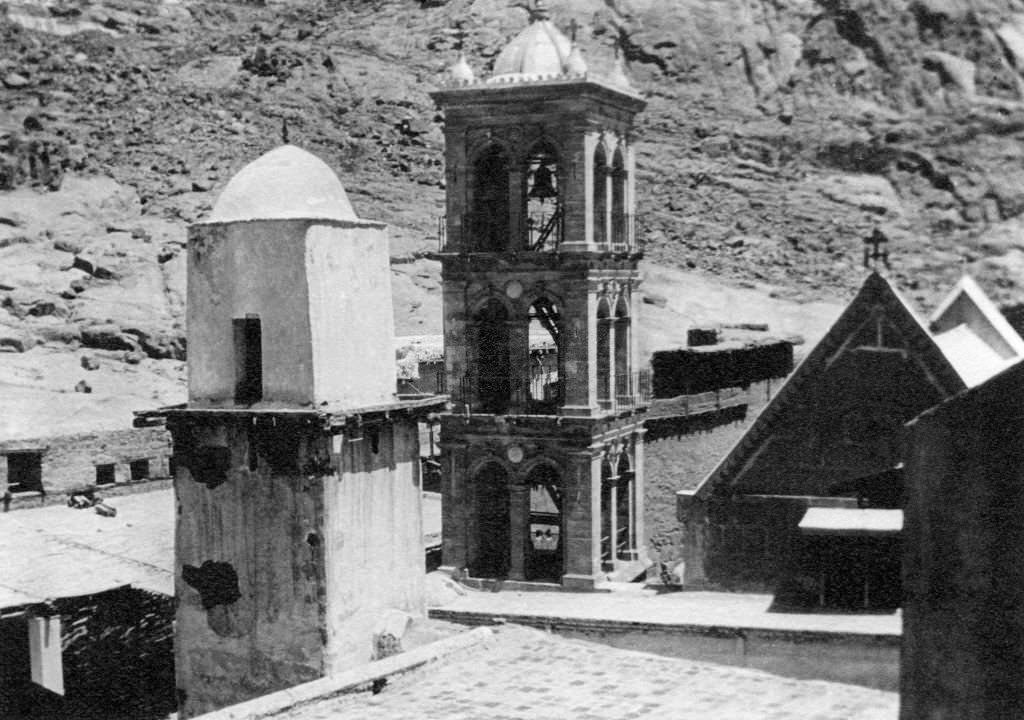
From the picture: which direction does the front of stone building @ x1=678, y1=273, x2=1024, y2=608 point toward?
toward the camera

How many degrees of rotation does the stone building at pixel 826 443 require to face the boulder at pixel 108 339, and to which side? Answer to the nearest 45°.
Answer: approximately 135° to its right

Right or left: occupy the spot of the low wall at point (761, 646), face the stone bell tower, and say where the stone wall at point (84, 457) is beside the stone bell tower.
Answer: left

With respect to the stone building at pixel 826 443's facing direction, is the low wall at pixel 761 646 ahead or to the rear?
ahead

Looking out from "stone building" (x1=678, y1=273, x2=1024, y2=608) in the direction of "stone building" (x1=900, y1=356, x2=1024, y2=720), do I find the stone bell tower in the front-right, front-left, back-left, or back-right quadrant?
back-right

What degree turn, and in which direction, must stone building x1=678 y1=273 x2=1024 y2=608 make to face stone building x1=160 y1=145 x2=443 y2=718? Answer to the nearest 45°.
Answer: approximately 45° to its right

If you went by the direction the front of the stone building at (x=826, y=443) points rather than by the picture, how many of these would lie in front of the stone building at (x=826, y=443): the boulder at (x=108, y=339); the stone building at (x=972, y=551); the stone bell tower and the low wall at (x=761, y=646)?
2

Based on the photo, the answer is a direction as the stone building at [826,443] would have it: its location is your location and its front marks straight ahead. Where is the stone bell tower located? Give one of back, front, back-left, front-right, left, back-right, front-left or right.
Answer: back-right

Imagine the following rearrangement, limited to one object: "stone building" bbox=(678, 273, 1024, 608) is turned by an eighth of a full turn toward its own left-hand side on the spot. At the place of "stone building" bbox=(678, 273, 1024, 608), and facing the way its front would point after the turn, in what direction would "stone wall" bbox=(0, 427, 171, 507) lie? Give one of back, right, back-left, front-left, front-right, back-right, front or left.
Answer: back-right

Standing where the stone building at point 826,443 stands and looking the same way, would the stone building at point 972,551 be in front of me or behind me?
in front

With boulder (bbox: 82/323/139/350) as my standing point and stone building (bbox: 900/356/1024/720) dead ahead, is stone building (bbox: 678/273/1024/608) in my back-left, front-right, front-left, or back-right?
front-left

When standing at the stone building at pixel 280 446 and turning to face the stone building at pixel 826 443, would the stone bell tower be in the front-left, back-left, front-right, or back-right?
front-left

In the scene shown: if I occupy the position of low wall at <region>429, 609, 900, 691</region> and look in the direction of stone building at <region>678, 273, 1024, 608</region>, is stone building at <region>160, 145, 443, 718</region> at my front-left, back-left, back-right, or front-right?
back-left
